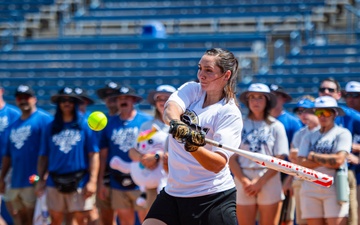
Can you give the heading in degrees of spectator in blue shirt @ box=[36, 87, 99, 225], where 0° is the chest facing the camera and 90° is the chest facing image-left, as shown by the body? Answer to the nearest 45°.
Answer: approximately 0°

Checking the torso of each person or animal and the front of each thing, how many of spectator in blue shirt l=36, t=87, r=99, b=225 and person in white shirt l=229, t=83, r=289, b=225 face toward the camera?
2

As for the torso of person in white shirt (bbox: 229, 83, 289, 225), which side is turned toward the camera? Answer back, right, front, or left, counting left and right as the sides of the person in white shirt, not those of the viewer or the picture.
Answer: front

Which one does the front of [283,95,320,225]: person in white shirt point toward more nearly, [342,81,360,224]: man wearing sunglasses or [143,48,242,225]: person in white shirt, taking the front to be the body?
the person in white shirt

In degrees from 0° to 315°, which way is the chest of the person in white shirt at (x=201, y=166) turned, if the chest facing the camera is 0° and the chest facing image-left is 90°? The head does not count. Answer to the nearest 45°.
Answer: approximately 45°

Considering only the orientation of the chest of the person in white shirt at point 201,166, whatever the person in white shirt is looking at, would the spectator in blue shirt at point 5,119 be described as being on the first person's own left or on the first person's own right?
on the first person's own right

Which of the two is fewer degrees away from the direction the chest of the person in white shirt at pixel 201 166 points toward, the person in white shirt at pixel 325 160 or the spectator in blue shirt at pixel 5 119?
the spectator in blue shirt

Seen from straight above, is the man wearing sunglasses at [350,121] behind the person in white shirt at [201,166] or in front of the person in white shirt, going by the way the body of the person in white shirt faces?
behind
